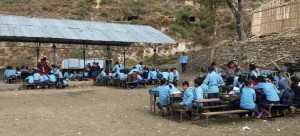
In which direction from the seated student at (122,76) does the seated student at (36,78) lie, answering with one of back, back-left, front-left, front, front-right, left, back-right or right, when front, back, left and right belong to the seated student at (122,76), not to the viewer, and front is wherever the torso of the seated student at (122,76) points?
left

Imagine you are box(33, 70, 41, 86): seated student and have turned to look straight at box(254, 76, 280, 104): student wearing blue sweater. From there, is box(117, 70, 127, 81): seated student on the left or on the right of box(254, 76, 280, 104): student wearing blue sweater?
left

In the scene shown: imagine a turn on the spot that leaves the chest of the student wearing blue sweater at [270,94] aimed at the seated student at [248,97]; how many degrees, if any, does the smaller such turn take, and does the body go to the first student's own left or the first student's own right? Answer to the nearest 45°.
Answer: approximately 90° to the first student's own left

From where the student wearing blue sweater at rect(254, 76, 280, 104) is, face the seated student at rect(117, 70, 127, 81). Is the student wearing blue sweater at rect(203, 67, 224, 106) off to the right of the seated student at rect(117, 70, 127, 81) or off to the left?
left

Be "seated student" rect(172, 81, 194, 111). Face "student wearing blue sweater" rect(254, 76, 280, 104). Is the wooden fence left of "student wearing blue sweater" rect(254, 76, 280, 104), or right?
left

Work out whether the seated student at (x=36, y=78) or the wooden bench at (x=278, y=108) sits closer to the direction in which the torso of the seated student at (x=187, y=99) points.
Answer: the seated student

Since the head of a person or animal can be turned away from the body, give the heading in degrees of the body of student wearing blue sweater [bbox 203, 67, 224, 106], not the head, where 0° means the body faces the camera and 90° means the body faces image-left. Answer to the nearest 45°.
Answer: approximately 180°

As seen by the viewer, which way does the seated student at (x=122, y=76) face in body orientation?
away from the camera

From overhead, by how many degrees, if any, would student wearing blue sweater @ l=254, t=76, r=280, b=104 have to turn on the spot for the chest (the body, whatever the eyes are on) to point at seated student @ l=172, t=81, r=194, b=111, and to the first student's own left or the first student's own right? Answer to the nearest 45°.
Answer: approximately 90° to the first student's own left
